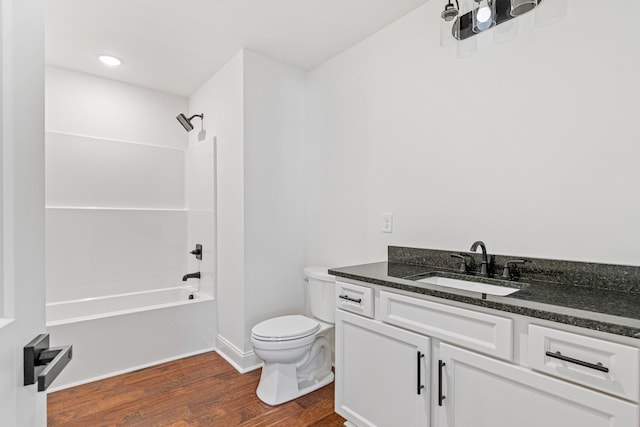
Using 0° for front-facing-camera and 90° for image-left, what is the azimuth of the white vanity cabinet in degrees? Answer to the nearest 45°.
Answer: approximately 45°

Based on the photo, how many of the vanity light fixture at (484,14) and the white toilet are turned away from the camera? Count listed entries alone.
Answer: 0

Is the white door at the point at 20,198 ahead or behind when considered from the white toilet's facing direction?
ahead

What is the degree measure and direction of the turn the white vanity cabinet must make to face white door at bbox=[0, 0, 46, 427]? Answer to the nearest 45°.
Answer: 0° — it already faces it

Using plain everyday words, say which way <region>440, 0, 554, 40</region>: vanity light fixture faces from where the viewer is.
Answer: facing the viewer and to the left of the viewer
